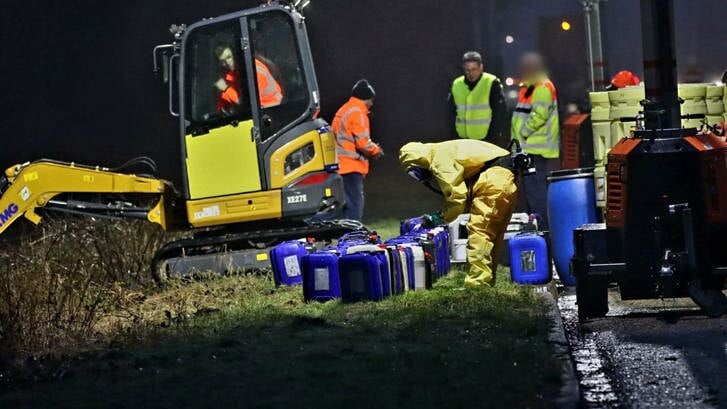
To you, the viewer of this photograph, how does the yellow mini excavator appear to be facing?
facing to the left of the viewer

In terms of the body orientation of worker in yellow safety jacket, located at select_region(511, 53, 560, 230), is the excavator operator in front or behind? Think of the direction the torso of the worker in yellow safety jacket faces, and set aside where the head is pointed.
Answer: in front

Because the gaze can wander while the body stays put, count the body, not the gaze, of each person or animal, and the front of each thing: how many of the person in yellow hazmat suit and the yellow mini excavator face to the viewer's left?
2

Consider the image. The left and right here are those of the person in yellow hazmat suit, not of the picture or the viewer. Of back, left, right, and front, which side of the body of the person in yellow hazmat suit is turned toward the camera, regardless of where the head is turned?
left

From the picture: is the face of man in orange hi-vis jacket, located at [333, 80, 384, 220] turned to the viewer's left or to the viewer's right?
to the viewer's right

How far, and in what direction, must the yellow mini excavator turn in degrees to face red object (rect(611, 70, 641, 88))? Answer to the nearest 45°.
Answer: approximately 180°

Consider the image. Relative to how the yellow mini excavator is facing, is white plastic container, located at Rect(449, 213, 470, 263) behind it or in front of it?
behind

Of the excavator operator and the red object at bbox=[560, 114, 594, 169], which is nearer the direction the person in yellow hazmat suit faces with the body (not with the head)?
the excavator operator

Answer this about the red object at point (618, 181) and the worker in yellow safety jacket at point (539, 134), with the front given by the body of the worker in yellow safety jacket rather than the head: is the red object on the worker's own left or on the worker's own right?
on the worker's own left

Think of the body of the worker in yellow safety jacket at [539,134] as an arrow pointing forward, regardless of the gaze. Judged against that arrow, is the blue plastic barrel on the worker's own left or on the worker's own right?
on the worker's own left
